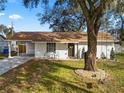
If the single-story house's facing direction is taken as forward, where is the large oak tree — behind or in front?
in front

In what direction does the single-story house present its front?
toward the camera
